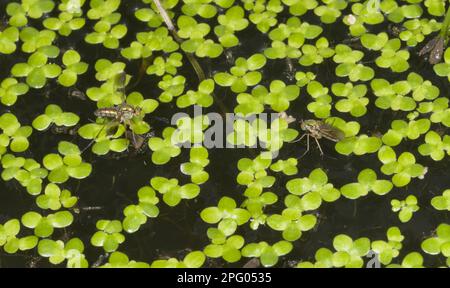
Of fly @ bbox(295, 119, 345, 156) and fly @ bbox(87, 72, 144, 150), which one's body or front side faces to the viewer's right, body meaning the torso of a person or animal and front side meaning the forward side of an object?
fly @ bbox(87, 72, 144, 150)

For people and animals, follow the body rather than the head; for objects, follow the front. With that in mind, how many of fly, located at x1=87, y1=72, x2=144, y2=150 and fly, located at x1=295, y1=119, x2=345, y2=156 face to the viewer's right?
1

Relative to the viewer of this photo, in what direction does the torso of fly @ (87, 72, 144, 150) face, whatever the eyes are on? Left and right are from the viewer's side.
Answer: facing to the right of the viewer

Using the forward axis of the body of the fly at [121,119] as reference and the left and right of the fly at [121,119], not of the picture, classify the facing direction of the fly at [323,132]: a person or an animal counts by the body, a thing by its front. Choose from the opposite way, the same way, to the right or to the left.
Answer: the opposite way

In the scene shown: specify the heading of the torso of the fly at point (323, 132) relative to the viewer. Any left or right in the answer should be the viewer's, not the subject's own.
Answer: facing to the left of the viewer
